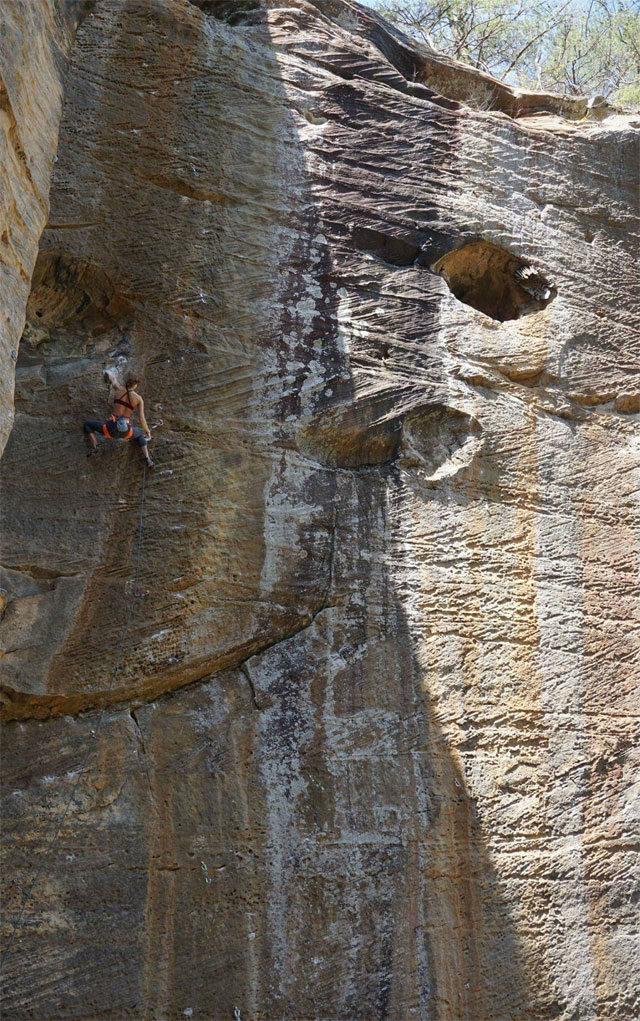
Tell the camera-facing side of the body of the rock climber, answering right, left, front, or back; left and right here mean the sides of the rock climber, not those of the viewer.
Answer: back
